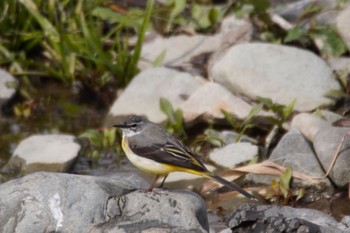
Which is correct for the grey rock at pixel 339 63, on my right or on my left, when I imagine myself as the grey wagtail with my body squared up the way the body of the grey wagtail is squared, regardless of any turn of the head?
on my right

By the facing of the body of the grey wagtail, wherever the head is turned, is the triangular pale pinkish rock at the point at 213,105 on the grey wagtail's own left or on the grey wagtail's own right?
on the grey wagtail's own right

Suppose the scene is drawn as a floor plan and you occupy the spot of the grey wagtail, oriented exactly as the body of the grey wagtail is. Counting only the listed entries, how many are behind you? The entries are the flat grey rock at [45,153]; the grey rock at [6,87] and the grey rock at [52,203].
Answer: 0

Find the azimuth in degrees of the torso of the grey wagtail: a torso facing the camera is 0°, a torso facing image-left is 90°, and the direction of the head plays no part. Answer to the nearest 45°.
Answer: approximately 90°

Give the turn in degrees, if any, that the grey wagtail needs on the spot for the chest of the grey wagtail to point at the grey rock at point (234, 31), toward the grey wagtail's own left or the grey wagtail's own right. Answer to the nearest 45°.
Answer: approximately 90° to the grey wagtail's own right

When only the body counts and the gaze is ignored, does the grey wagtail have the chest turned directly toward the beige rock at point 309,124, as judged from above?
no

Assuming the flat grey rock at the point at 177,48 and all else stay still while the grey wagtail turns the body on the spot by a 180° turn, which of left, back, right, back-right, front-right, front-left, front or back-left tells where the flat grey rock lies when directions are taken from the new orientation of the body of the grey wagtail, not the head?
left

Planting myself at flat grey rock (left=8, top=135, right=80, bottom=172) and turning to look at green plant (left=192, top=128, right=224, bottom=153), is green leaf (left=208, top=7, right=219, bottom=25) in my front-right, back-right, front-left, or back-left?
front-left

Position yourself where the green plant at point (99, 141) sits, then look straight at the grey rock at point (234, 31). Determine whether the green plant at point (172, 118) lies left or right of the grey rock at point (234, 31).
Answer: right

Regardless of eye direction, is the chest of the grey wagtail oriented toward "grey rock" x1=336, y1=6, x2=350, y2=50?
no

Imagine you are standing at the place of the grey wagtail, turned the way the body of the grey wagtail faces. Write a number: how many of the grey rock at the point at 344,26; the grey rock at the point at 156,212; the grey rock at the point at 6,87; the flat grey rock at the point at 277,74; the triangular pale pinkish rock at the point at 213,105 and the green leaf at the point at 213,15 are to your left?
1
